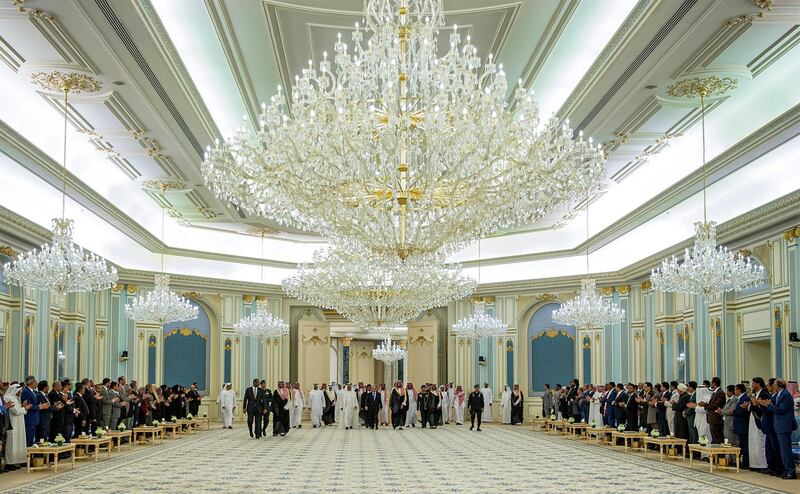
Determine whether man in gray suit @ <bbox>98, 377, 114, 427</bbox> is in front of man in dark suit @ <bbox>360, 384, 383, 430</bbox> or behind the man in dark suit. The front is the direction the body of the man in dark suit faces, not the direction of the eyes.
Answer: in front

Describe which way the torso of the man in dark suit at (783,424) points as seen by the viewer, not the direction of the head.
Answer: to the viewer's left

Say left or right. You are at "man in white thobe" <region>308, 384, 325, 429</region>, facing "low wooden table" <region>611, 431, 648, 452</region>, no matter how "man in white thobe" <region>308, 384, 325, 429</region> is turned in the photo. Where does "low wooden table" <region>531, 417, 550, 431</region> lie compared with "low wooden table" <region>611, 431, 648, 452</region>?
left

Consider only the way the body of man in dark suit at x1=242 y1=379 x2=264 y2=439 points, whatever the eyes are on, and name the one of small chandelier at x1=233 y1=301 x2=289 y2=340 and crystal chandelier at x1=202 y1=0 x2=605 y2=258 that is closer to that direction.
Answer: the crystal chandelier

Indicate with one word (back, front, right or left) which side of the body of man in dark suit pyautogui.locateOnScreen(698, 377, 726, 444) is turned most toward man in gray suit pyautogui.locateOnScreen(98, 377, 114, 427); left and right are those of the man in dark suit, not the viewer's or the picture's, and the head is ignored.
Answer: front

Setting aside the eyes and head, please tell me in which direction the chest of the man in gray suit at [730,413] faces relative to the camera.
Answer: to the viewer's left
